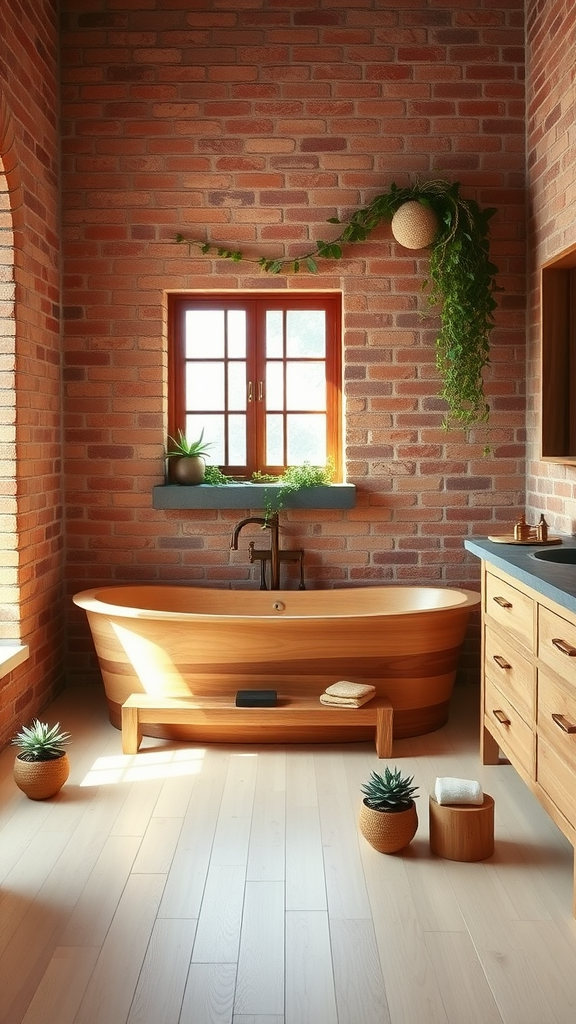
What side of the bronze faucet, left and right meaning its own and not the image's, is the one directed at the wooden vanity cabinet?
left

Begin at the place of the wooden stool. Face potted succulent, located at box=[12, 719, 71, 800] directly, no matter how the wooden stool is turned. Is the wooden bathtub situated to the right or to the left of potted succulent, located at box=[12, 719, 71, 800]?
right

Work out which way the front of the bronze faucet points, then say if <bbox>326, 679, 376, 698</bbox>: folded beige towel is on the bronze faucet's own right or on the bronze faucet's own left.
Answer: on the bronze faucet's own left
